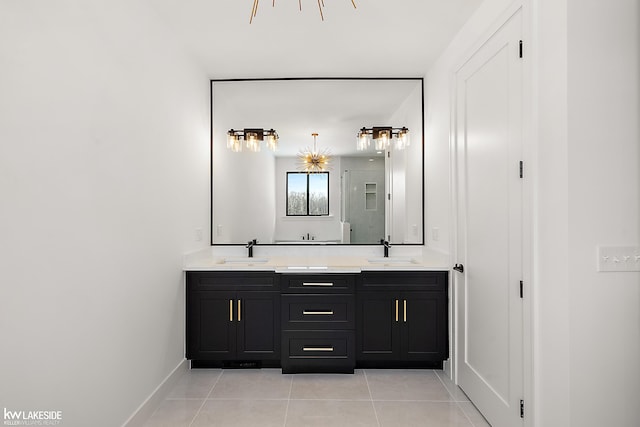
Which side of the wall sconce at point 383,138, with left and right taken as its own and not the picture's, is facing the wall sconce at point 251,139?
right

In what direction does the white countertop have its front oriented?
toward the camera

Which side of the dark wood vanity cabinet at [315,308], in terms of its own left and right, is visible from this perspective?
front

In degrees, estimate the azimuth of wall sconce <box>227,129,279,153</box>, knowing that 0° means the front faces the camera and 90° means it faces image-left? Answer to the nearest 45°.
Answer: approximately 0°

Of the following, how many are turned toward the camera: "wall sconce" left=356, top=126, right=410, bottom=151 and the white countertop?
2

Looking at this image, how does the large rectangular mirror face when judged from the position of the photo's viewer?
facing the viewer

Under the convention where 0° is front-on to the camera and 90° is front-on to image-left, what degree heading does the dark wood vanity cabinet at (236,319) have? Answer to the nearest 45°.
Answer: approximately 0°

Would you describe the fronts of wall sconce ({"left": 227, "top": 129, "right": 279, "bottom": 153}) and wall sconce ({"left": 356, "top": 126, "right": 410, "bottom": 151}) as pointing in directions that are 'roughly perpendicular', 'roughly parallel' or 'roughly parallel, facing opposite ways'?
roughly parallel
